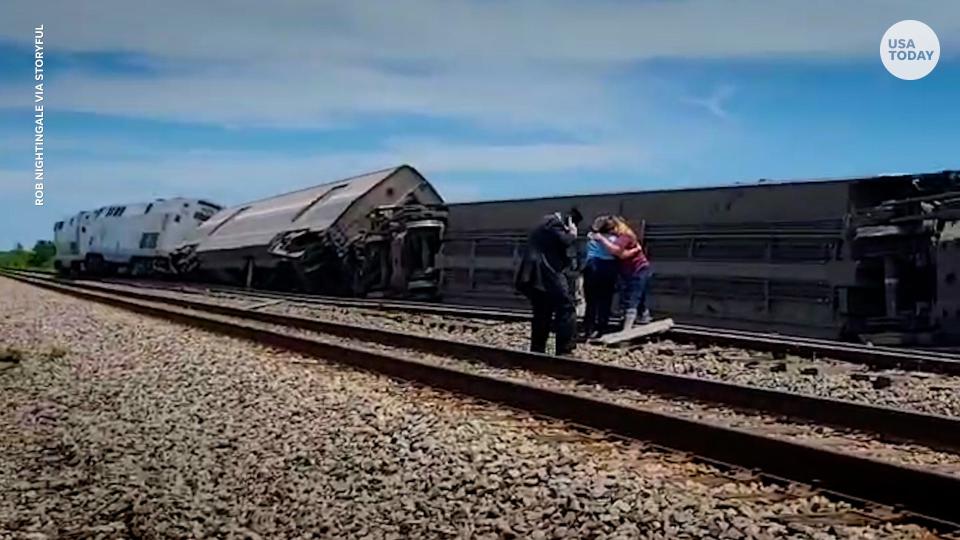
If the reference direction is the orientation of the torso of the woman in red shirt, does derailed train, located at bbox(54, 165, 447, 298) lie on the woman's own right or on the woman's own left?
on the woman's own right

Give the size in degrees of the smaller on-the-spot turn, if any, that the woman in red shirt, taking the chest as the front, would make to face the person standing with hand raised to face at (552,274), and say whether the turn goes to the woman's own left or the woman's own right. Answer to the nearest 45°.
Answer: approximately 45° to the woman's own left

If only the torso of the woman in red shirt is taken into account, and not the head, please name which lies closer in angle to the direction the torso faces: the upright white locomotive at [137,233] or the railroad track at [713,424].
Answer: the upright white locomotive

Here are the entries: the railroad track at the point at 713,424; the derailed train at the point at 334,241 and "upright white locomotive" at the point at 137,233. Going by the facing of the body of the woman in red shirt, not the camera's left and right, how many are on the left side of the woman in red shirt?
1

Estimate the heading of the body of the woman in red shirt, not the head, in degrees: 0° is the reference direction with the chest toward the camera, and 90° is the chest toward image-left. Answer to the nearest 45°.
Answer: approximately 90°

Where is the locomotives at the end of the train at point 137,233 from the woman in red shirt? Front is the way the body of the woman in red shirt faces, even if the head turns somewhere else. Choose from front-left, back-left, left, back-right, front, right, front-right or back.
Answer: front-right

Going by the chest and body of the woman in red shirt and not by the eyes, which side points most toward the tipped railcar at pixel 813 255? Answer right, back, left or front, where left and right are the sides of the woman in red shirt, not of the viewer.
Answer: back

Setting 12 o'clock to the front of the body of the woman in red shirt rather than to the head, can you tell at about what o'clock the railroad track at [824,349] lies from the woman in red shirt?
The railroad track is roughly at 7 o'clock from the woman in red shirt.

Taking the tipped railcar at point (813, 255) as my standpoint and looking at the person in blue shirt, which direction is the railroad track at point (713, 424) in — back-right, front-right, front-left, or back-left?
front-left

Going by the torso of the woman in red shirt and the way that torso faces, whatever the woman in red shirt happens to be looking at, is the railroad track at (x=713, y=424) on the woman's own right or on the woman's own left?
on the woman's own left
